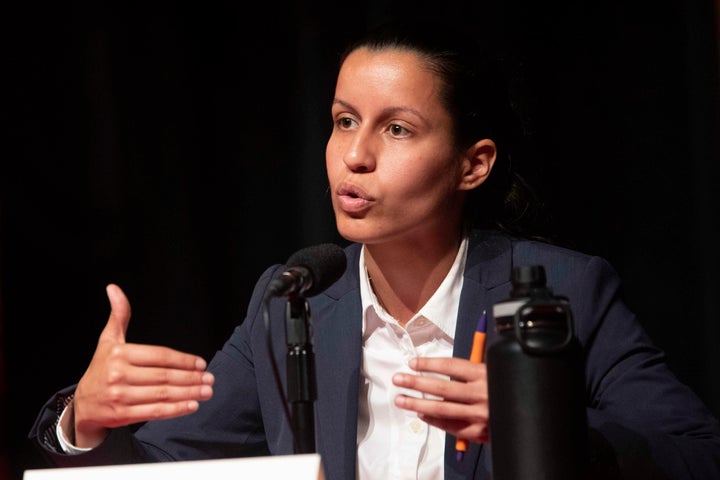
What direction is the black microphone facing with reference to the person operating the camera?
facing away from the viewer and to the right of the viewer

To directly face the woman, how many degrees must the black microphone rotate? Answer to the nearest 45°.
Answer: approximately 45° to its left
